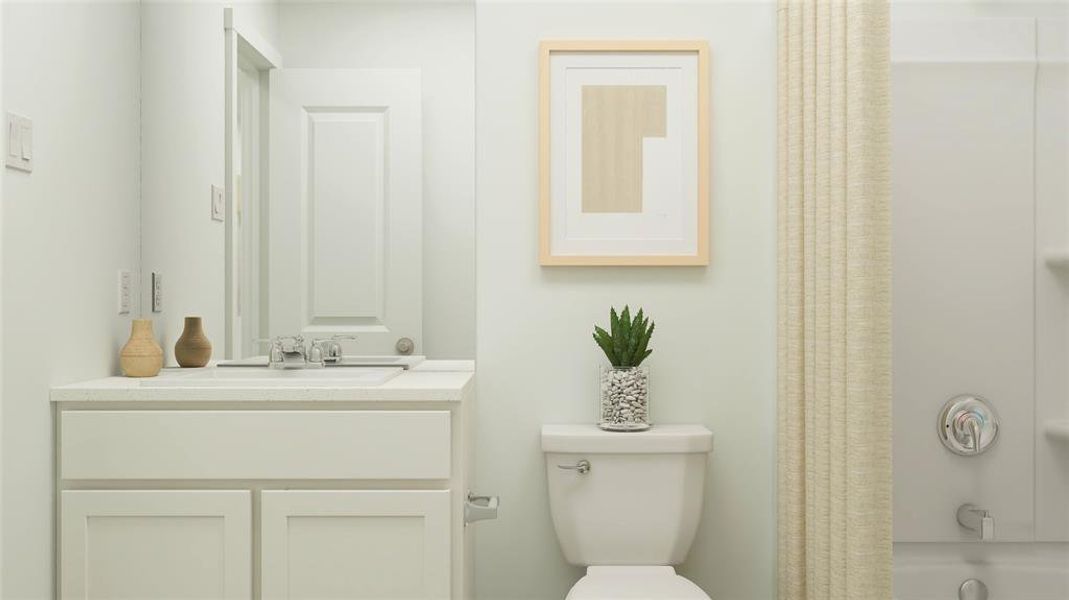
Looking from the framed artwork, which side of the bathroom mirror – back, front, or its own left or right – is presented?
left

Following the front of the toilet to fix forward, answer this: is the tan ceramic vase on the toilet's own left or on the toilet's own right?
on the toilet's own right

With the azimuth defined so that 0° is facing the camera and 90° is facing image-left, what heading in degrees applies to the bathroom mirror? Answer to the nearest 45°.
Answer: approximately 0°

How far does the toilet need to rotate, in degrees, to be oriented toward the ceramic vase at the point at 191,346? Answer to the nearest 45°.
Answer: approximately 90° to its right

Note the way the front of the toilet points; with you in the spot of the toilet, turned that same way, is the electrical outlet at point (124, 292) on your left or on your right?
on your right
